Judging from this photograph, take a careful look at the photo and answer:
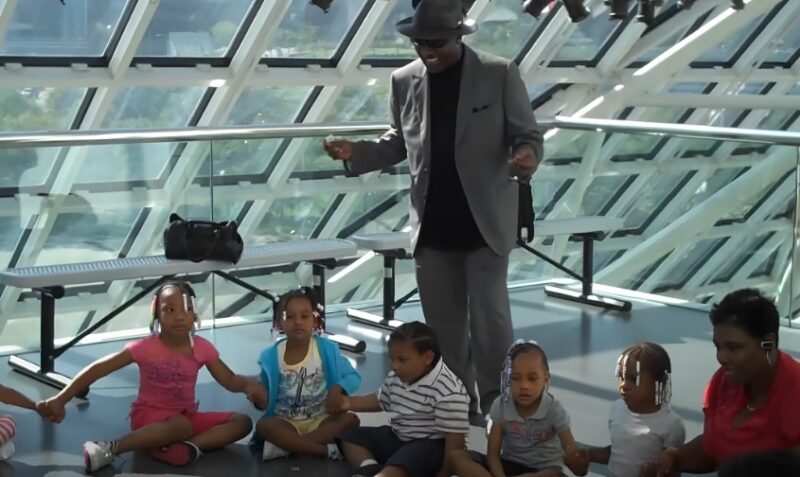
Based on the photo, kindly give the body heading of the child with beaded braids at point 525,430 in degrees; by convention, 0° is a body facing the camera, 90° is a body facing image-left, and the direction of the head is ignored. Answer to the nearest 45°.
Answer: approximately 0°

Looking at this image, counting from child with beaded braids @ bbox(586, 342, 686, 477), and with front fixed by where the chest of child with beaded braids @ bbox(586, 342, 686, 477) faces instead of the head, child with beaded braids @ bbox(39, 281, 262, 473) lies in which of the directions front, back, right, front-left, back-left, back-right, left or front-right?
front-right

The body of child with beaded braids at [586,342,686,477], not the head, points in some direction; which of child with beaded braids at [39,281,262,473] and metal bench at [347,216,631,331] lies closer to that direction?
the child with beaded braids

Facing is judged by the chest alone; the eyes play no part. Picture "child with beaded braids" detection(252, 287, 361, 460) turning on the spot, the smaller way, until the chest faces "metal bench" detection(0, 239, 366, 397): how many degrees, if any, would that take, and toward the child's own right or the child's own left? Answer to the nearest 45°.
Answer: approximately 135° to the child's own right

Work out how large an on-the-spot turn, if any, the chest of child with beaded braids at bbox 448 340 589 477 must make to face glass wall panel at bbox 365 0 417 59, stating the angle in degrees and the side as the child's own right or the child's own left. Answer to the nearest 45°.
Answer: approximately 180°

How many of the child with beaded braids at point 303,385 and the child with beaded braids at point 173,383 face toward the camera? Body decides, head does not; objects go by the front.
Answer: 2

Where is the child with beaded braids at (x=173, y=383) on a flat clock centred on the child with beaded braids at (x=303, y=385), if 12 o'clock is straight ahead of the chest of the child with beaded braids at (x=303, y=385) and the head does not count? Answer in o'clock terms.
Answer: the child with beaded braids at (x=173, y=383) is roughly at 3 o'clock from the child with beaded braids at (x=303, y=385).

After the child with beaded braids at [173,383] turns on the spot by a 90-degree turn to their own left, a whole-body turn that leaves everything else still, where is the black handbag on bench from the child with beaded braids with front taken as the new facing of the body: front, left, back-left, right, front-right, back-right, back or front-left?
left
